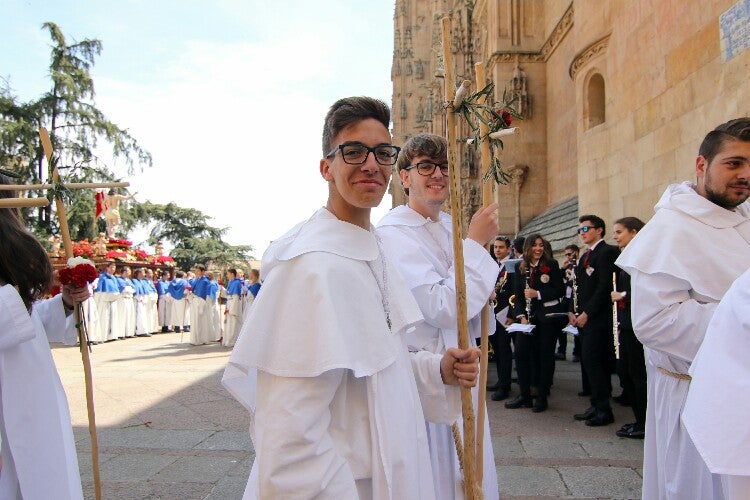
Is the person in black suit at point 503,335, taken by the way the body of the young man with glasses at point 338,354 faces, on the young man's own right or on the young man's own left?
on the young man's own left

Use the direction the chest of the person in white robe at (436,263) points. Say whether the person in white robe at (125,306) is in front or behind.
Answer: behind

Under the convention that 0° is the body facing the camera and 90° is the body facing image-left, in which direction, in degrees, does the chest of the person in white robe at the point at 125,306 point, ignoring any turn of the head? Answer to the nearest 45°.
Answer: approximately 315°

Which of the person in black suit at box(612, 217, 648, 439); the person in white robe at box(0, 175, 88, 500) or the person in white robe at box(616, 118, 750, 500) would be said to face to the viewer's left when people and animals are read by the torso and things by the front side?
the person in black suit

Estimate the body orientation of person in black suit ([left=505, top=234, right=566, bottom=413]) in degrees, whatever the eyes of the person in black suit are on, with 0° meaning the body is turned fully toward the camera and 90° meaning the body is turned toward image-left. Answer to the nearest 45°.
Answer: approximately 45°

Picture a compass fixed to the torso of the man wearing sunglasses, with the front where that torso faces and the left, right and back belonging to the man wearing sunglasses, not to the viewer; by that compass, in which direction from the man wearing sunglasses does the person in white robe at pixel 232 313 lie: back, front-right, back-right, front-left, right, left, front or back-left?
right

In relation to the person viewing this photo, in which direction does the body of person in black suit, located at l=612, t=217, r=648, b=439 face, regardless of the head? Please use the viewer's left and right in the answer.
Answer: facing to the left of the viewer

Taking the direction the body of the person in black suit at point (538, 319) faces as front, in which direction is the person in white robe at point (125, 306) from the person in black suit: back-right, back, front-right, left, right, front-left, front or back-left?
right

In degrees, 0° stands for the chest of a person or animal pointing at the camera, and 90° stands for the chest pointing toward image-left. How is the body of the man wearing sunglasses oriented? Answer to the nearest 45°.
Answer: approximately 45°

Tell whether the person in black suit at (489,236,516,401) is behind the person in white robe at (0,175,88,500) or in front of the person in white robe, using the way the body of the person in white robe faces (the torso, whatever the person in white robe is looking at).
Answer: in front
